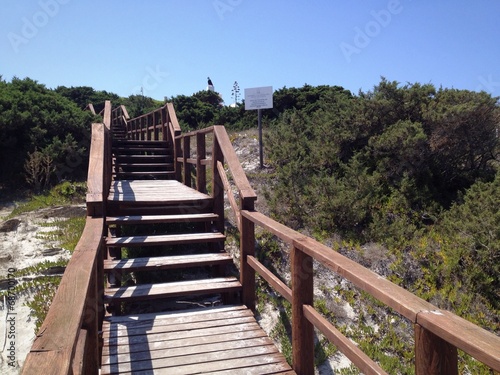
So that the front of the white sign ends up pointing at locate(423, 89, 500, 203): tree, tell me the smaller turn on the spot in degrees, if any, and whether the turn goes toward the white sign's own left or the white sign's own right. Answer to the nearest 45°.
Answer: approximately 45° to the white sign's own left

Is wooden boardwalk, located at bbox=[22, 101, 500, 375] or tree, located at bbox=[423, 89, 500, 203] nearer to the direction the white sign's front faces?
the wooden boardwalk

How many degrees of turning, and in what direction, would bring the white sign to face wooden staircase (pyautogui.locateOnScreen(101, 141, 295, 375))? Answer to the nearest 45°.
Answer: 0° — it already faces it

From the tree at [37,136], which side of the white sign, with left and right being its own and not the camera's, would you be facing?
right

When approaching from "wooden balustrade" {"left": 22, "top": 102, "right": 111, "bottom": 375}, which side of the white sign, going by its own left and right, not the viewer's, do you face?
front

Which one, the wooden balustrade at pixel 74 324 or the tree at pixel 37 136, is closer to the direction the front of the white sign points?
the wooden balustrade

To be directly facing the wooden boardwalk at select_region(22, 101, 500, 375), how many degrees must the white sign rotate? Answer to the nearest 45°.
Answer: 0° — it already faces it

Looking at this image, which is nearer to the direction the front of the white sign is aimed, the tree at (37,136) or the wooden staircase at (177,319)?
the wooden staircase

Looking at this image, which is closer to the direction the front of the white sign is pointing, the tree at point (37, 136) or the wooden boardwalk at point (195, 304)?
the wooden boardwalk

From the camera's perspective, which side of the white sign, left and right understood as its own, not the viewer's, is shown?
front
